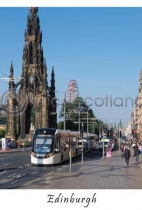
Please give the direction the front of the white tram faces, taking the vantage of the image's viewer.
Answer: facing the viewer and to the left of the viewer
